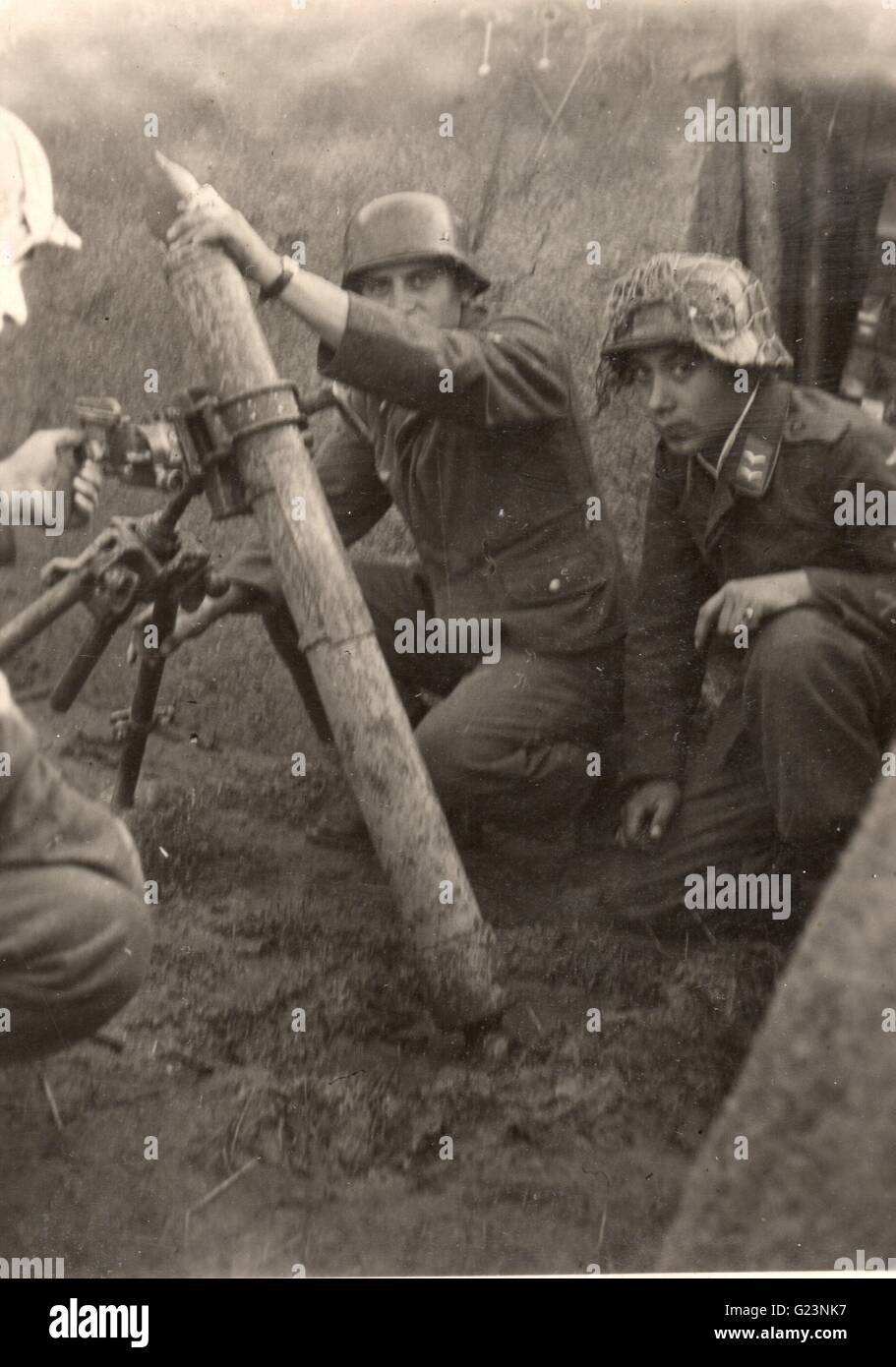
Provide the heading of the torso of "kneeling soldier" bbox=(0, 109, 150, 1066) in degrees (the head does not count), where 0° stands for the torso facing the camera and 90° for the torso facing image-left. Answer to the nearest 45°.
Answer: approximately 270°

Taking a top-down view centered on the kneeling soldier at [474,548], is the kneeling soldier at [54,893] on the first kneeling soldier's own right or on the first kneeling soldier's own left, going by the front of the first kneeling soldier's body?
on the first kneeling soldier's own right

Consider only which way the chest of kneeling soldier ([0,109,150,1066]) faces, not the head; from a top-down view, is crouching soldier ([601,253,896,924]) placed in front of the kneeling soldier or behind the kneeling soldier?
in front

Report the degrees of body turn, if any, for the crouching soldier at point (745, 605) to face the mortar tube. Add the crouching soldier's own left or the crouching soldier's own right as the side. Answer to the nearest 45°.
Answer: approximately 45° to the crouching soldier's own right

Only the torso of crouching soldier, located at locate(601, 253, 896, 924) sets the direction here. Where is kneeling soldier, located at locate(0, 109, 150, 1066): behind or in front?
in front

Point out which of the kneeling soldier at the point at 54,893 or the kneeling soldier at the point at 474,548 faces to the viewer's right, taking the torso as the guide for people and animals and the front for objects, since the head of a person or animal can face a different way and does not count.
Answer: the kneeling soldier at the point at 54,893

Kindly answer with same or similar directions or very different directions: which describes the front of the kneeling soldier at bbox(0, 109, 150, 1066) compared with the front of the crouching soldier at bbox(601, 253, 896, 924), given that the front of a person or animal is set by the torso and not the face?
very different directions

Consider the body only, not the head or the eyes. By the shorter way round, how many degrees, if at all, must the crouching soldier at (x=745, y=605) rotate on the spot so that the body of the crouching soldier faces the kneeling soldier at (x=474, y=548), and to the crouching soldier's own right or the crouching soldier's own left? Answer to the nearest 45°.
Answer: approximately 45° to the crouching soldier's own right

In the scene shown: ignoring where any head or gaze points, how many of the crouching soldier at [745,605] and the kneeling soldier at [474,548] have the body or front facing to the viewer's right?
0

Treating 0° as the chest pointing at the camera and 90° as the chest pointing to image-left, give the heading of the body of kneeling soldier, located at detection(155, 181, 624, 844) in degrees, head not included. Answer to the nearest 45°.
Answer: approximately 45°

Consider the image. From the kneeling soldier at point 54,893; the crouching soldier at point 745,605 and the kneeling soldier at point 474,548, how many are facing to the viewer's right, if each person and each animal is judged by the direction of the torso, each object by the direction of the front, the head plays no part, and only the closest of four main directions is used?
1

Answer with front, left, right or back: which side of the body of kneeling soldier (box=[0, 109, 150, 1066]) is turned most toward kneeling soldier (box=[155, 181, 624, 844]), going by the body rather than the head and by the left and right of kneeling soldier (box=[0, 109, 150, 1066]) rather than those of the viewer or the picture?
front

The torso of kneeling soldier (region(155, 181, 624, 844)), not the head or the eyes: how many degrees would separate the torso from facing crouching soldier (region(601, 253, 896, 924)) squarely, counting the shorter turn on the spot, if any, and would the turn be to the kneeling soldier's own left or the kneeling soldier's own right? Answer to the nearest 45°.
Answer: approximately 135° to the kneeling soldier's own left
